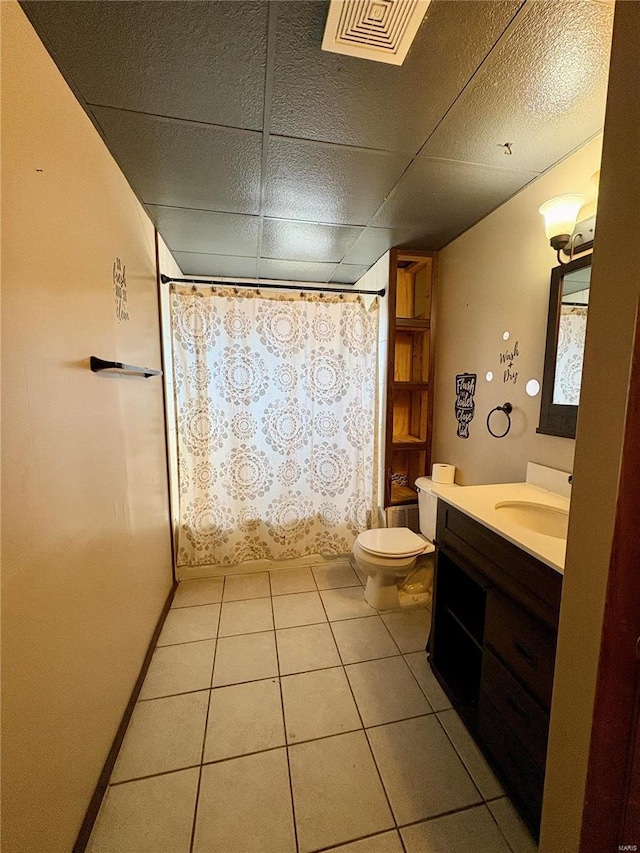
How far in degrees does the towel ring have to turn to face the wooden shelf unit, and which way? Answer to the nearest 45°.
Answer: approximately 90° to its right

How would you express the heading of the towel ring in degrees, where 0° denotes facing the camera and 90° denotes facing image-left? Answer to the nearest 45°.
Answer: approximately 45°

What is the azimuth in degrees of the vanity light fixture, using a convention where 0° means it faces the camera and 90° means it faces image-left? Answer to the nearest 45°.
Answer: approximately 45°

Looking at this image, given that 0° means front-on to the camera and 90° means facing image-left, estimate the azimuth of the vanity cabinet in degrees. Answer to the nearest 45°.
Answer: approximately 45°

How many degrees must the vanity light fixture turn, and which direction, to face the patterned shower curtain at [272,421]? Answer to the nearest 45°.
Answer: approximately 45° to its right
